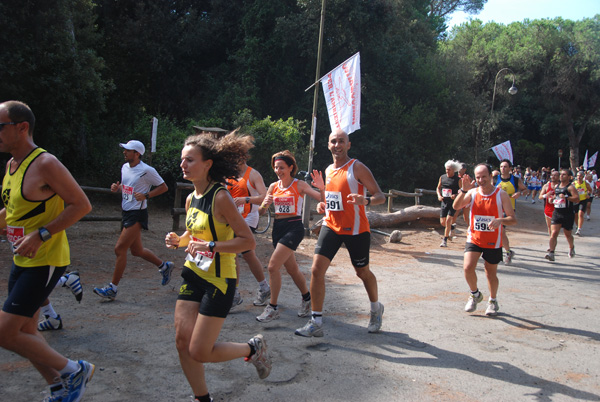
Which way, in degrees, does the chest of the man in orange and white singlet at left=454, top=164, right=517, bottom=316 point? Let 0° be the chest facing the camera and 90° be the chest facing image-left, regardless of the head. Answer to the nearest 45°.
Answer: approximately 0°

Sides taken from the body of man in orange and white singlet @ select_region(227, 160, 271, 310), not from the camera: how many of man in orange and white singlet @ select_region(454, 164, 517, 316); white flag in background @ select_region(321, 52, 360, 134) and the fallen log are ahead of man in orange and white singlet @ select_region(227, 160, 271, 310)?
0

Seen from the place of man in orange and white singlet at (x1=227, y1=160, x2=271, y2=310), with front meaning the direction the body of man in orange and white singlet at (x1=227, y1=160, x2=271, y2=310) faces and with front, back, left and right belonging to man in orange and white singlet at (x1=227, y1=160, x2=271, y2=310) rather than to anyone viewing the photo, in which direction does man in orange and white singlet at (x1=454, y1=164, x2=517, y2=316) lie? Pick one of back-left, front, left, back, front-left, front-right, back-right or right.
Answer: back-left

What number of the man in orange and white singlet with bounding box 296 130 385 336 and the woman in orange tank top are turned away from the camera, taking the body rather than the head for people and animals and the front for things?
0

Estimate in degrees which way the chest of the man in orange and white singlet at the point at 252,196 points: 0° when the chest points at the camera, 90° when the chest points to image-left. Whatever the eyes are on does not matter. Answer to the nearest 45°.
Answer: approximately 45°

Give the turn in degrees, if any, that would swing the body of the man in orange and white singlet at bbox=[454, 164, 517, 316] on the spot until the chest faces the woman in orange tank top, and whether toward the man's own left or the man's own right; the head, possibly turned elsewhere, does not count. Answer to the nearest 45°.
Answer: approximately 45° to the man's own right

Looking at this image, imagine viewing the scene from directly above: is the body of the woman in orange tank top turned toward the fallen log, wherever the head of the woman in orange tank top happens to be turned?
no

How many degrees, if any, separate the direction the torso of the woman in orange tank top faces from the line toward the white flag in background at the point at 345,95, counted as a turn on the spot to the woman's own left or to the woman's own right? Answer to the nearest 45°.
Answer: approximately 135° to the woman's own right

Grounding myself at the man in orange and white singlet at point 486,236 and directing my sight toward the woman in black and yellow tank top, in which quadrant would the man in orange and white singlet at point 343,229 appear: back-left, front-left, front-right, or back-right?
front-right

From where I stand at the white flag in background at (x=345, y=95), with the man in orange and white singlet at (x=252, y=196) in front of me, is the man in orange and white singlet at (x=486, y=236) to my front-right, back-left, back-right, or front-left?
front-left

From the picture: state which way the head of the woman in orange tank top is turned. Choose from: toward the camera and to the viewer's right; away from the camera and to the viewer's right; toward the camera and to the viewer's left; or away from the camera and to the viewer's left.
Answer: toward the camera and to the viewer's left

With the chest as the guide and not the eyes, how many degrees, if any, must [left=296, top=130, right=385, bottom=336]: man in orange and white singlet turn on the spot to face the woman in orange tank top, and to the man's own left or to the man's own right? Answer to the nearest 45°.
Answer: approximately 90° to the man's own right

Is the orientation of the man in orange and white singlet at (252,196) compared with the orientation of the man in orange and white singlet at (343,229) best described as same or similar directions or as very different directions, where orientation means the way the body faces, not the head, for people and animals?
same or similar directions

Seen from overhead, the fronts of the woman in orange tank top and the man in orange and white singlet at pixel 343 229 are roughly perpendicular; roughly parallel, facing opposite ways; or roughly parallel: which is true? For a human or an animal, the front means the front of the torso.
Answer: roughly parallel

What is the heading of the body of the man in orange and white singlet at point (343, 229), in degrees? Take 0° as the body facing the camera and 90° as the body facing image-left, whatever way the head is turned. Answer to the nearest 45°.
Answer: approximately 45°
